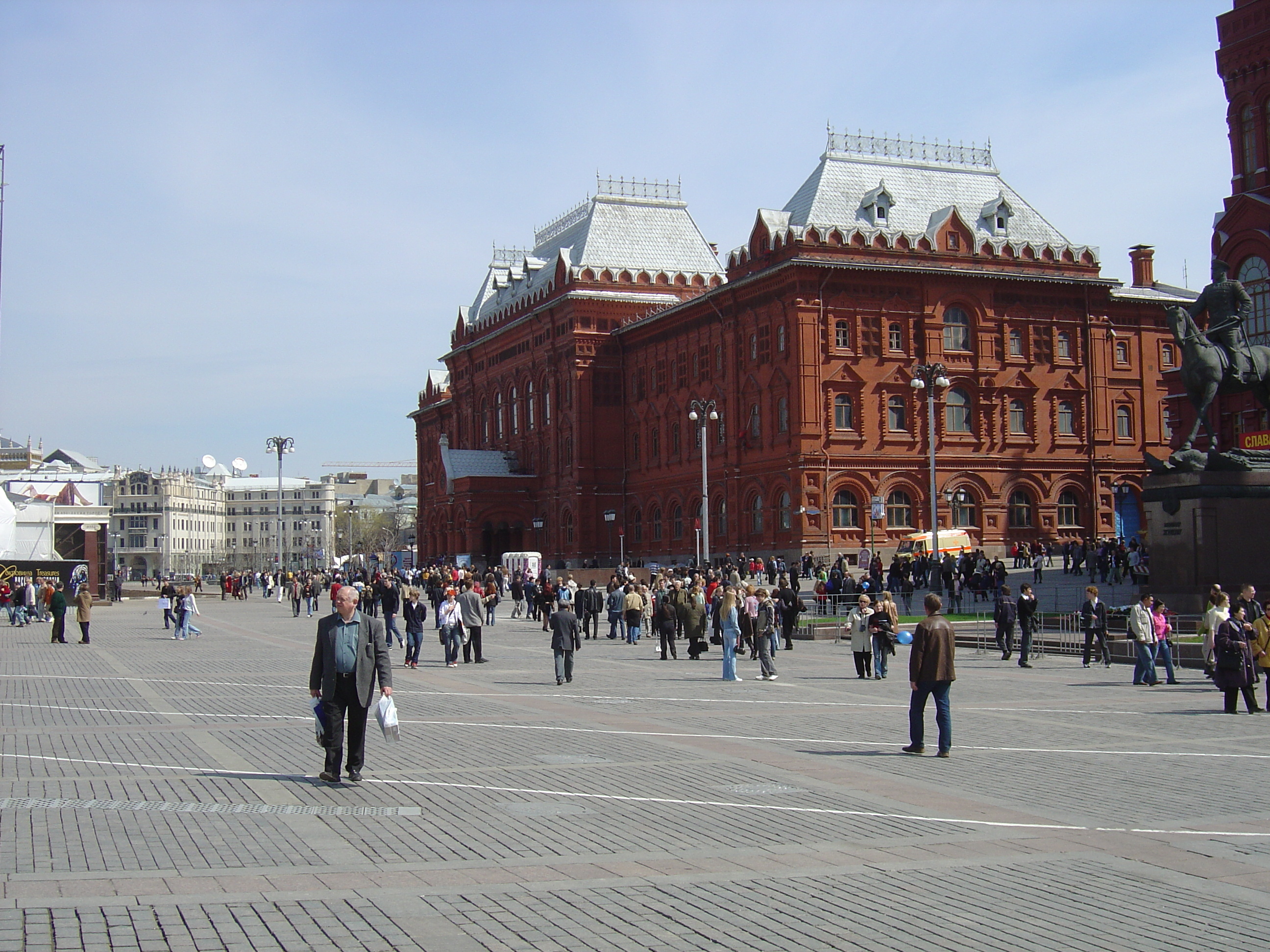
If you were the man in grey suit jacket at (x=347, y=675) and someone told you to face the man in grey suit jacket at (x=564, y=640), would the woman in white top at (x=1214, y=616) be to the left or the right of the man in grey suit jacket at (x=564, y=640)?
right

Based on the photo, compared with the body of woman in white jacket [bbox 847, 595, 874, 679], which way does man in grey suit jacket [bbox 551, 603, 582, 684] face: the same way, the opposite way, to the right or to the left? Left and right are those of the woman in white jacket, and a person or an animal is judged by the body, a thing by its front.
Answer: the opposite way

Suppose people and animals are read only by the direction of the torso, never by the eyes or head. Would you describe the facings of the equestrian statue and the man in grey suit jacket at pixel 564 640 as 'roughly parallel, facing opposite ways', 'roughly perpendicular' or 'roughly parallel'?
roughly perpendicular

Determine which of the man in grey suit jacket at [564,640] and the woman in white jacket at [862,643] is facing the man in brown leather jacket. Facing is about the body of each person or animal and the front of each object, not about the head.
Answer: the woman in white jacket

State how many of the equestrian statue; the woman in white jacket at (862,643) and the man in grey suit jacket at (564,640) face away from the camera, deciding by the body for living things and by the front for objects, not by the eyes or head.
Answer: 1

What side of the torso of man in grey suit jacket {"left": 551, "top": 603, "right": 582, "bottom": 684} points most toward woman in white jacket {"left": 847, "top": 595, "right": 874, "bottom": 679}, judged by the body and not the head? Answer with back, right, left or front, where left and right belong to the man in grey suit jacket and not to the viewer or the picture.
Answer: right

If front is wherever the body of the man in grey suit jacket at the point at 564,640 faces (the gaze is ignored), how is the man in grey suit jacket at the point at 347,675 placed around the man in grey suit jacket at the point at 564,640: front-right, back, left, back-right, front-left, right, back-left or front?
back

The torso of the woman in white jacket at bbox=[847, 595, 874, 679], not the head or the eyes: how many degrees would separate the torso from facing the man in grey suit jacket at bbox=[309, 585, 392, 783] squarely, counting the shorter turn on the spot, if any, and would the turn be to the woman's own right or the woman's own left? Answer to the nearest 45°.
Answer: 0° — they already face them

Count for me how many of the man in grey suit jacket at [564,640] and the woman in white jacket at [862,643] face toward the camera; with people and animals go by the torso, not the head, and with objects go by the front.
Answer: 1

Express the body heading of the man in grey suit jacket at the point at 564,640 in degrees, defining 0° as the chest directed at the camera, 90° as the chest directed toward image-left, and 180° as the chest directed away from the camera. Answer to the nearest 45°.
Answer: approximately 180°

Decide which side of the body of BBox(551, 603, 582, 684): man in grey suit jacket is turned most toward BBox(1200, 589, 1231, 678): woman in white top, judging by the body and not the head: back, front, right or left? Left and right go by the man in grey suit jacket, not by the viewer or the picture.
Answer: right

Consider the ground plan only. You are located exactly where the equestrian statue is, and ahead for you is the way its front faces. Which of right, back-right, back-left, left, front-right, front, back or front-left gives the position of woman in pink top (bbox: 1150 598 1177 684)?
front-left
